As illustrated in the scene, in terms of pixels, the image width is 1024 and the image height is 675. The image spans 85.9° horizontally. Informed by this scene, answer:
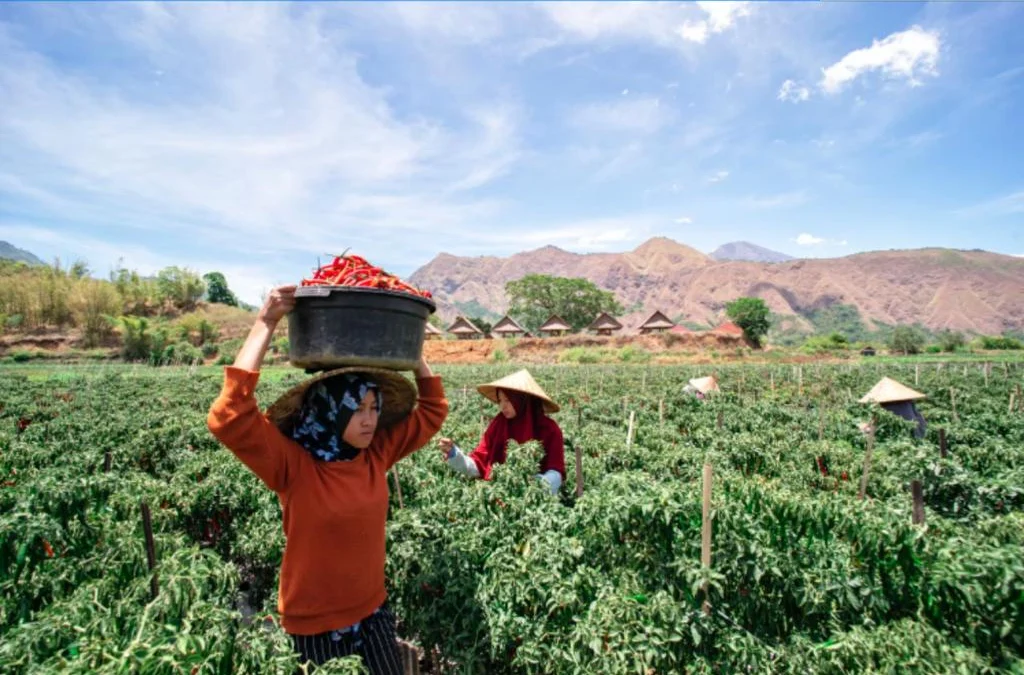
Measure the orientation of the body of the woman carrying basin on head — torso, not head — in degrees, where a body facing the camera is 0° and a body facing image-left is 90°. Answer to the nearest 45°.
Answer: approximately 315°

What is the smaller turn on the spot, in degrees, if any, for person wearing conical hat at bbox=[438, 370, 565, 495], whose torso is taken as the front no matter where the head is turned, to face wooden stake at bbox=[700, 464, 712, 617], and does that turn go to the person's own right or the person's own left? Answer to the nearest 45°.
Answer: approximately 90° to the person's own left

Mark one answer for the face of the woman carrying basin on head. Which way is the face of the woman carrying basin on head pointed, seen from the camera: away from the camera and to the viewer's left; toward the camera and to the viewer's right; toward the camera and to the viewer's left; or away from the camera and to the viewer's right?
toward the camera and to the viewer's right

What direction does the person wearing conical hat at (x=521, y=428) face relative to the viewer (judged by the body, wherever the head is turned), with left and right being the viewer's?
facing the viewer and to the left of the viewer

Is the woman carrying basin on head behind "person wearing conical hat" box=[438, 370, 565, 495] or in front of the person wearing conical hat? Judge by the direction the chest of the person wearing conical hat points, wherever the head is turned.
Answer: in front

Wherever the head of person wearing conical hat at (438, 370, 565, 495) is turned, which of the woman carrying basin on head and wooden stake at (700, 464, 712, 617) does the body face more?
the woman carrying basin on head

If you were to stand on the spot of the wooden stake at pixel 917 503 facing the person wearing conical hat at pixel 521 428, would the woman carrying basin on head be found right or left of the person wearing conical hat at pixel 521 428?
left

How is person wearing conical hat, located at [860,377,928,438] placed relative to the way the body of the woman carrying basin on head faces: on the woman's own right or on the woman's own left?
on the woman's own left

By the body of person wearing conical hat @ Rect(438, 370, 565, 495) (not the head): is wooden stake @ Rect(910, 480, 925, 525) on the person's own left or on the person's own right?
on the person's own left

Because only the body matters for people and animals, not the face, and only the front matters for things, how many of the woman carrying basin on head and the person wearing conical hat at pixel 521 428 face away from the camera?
0

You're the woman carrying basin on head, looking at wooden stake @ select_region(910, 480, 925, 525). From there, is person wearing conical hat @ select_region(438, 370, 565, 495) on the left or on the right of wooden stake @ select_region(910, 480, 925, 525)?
left
